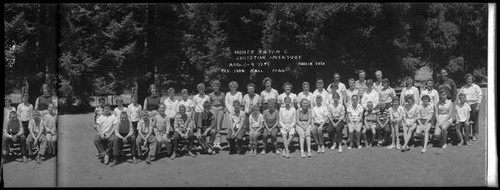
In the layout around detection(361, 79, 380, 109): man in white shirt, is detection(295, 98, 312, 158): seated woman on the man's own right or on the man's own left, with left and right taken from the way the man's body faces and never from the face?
on the man's own right

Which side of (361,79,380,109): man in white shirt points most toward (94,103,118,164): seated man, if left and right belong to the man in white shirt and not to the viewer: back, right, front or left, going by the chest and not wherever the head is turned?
right

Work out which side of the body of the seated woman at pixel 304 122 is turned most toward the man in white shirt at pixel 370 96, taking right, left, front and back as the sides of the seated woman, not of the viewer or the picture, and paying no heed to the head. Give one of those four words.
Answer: left

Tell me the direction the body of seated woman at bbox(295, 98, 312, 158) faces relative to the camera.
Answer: toward the camera

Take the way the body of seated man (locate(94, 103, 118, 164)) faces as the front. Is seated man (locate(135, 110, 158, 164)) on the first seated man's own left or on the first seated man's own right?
on the first seated man's own left

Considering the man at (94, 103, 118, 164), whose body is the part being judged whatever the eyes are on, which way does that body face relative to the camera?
toward the camera

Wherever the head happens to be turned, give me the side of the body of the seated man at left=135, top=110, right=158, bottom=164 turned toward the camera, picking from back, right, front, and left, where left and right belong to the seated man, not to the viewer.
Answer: front

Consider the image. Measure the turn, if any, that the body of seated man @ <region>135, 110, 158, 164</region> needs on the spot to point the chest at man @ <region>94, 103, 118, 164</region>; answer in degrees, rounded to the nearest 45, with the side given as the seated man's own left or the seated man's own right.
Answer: approximately 90° to the seated man's own right

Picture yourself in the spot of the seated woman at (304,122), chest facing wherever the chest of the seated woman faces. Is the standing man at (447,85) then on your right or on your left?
on your left
